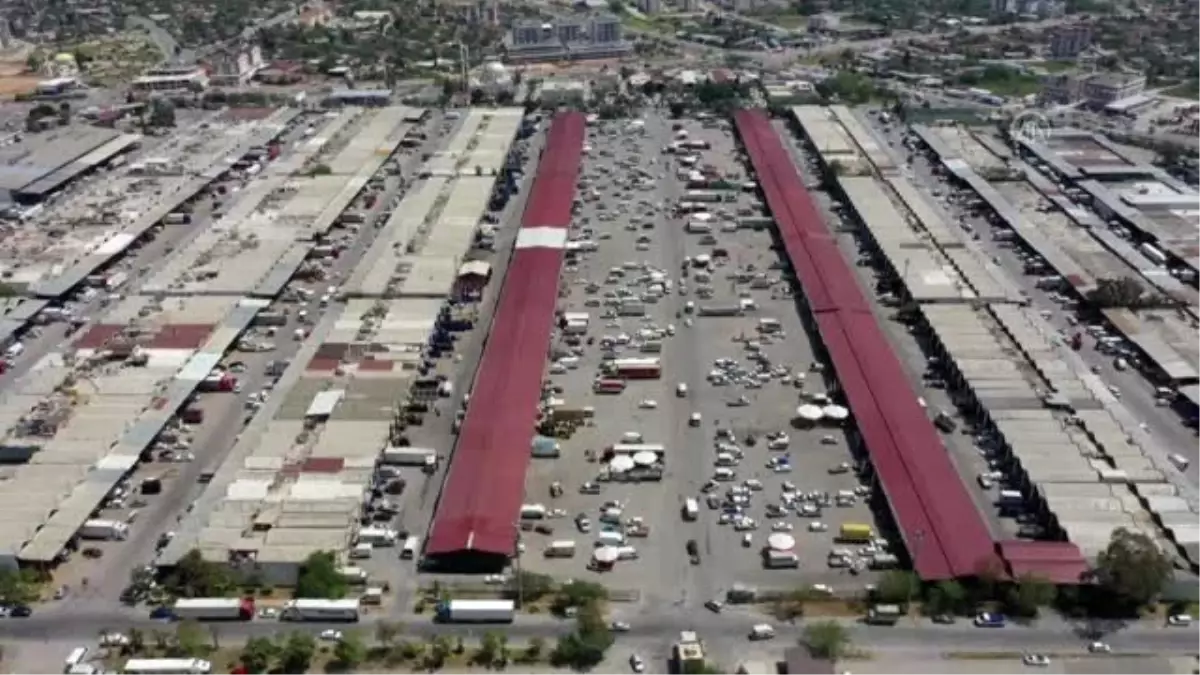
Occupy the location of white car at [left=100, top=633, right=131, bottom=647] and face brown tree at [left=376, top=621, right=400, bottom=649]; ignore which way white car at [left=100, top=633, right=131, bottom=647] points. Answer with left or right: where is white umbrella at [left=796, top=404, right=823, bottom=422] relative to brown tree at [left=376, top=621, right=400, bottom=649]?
left

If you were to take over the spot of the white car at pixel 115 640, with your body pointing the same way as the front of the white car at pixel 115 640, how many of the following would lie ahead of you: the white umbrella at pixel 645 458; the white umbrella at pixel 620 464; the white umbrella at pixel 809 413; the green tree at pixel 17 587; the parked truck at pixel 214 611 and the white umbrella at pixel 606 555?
5

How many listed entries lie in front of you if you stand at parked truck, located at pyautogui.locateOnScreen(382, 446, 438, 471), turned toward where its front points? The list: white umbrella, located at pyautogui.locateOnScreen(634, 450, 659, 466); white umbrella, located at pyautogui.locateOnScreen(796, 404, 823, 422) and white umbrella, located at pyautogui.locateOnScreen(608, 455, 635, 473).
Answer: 3

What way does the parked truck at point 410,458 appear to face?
to the viewer's right

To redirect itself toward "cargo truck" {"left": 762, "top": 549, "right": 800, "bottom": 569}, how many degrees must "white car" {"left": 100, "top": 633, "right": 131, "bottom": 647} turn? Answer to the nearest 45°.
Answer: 0° — it already faces it

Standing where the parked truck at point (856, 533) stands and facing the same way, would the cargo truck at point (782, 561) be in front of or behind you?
behind

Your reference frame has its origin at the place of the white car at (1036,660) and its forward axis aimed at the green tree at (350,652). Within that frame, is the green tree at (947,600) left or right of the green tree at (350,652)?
right
